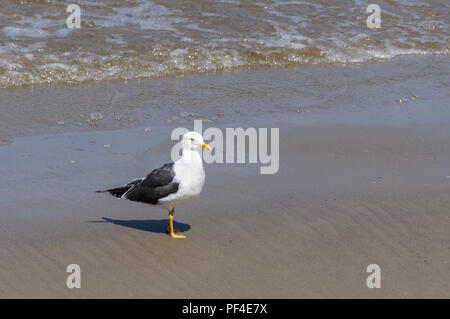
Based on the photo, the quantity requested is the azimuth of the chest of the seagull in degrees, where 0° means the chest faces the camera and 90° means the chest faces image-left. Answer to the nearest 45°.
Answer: approximately 270°
